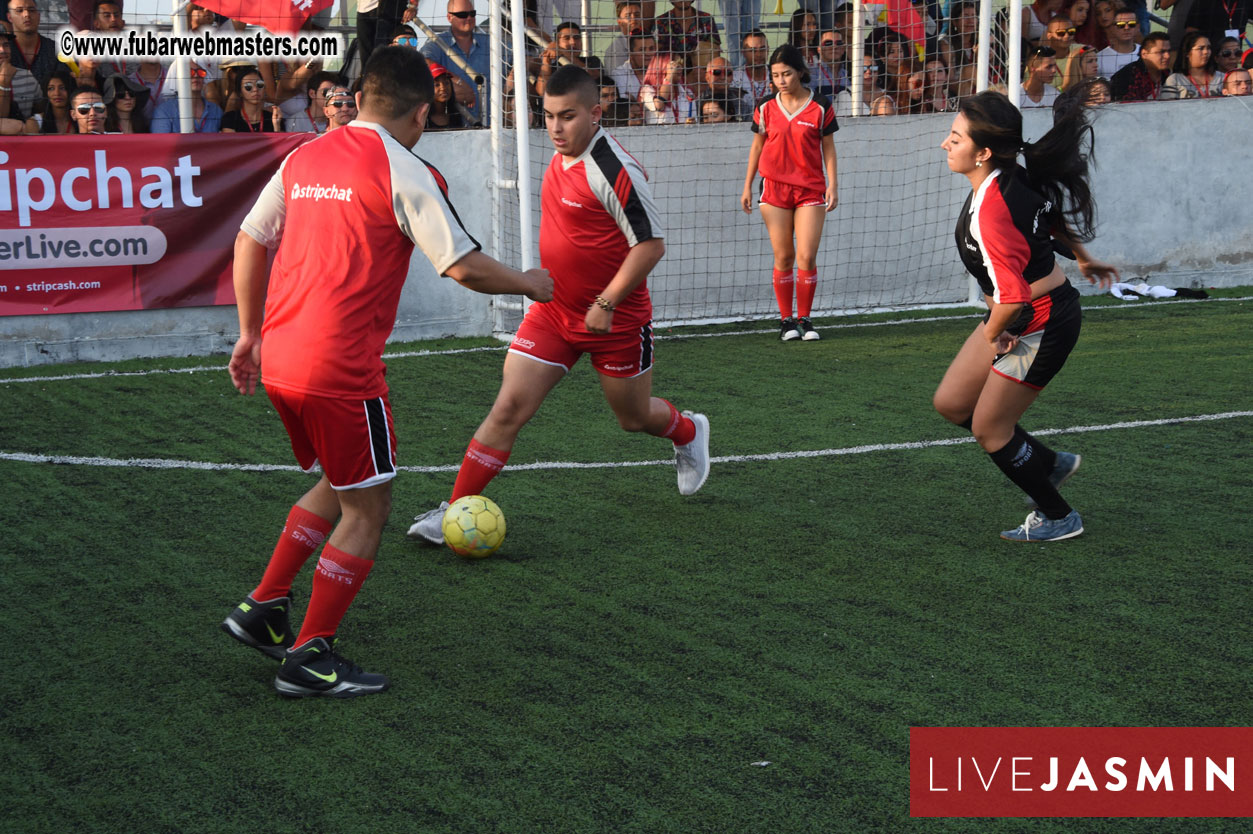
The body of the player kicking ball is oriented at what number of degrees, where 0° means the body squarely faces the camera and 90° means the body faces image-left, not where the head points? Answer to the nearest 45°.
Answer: approximately 45°

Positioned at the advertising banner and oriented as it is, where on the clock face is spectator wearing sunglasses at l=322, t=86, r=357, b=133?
The spectator wearing sunglasses is roughly at 9 o'clock from the advertising banner.

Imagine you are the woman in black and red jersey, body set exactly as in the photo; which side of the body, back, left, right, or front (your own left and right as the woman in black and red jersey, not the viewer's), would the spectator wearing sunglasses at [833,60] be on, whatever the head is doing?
right

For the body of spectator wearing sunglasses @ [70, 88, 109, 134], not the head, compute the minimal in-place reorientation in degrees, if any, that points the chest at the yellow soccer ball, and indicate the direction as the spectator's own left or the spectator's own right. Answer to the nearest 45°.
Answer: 0° — they already face it

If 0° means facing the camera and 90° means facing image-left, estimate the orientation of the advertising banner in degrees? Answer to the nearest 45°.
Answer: approximately 0°

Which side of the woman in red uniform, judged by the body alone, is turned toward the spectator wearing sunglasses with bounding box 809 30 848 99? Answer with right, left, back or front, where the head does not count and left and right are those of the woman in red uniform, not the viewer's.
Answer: back

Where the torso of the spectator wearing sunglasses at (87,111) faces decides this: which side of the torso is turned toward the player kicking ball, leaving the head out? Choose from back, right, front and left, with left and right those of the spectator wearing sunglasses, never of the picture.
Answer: front

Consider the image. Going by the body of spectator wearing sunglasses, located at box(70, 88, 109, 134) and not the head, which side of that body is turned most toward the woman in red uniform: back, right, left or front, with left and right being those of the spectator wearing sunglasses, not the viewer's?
left

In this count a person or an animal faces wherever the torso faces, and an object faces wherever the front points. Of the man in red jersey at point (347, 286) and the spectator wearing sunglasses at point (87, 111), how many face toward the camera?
1

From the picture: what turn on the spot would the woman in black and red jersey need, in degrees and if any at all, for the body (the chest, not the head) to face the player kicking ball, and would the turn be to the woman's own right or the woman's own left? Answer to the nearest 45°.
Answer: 0° — they already face them

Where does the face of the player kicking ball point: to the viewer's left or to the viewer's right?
to the viewer's left

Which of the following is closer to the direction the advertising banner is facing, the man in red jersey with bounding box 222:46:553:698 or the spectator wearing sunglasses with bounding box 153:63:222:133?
the man in red jersey

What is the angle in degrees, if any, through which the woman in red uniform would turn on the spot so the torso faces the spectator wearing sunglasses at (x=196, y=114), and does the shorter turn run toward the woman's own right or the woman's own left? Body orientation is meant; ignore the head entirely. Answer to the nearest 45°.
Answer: approximately 90° to the woman's own right

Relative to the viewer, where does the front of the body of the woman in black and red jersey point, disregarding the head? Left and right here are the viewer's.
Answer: facing to the left of the viewer

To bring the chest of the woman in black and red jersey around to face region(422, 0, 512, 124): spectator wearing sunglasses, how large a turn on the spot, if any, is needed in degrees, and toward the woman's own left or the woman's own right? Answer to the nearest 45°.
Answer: approximately 45° to the woman's own right
